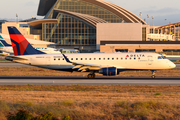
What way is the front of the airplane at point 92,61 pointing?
to the viewer's right
